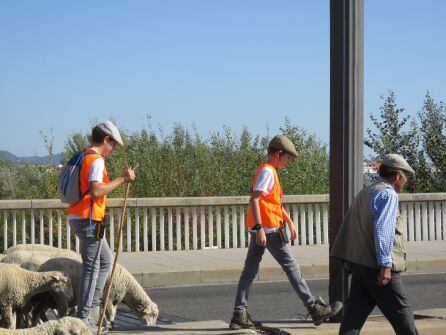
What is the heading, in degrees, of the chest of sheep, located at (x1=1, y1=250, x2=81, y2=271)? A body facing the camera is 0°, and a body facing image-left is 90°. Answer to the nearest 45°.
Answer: approximately 270°

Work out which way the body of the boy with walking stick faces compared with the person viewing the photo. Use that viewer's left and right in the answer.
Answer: facing to the right of the viewer

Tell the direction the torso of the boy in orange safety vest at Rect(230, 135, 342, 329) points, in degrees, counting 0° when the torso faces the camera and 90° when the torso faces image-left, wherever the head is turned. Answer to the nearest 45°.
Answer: approximately 270°

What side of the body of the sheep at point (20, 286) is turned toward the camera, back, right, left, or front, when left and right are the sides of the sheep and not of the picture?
right

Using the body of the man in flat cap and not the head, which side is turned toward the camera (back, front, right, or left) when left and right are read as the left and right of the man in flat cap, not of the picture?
right

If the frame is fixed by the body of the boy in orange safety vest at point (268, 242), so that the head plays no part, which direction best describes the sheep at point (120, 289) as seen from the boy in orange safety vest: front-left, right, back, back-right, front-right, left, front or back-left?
back

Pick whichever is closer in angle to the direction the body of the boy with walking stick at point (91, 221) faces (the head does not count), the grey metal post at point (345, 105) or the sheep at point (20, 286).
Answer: the grey metal post

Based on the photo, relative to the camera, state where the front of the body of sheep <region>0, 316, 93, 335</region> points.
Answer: to the viewer's right

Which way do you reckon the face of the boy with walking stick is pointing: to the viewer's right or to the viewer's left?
to the viewer's right

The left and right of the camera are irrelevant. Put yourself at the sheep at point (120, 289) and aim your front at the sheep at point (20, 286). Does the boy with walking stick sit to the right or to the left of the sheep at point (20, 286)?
left

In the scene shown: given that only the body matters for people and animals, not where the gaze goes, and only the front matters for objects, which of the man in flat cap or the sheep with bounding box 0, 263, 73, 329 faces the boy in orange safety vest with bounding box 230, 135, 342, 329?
the sheep
